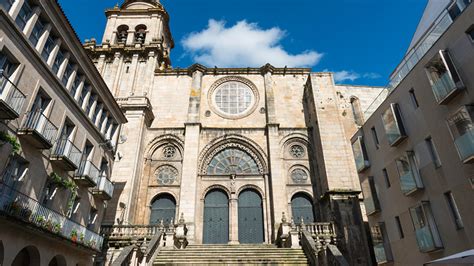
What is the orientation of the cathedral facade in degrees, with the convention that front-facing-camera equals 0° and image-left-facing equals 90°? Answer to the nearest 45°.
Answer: approximately 0°

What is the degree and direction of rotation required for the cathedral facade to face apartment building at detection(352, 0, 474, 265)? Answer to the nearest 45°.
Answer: approximately 45° to its left

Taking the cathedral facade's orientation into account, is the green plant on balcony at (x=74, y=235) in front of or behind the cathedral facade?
in front

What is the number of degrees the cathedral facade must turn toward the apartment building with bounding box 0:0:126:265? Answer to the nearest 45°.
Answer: approximately 45° to its right
